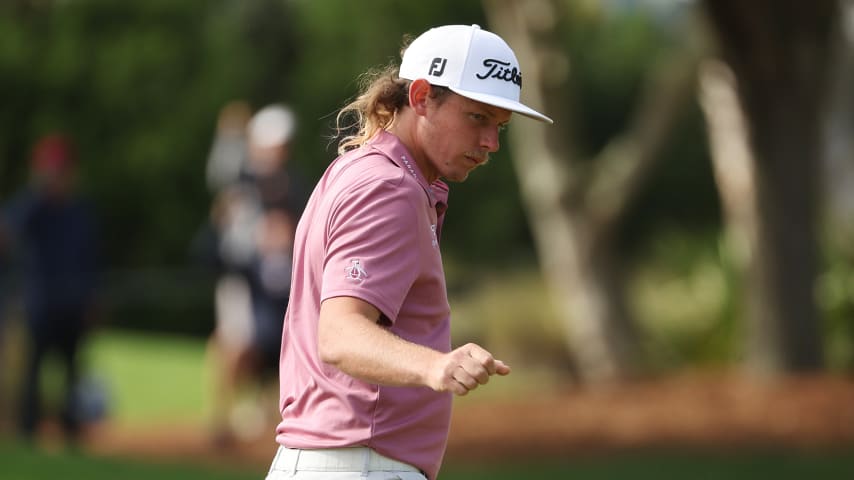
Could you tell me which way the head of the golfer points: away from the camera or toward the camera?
toward the camera

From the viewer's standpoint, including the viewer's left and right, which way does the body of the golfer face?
facing to the right of the viewer

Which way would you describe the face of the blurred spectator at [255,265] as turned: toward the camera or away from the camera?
toward the camera

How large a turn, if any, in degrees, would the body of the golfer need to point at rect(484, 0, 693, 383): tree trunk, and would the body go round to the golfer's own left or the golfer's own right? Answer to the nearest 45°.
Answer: approximately 90° to the golfer's own left

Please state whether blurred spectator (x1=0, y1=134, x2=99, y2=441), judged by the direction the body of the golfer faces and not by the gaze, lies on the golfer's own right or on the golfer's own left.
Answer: on the golfer's own left
